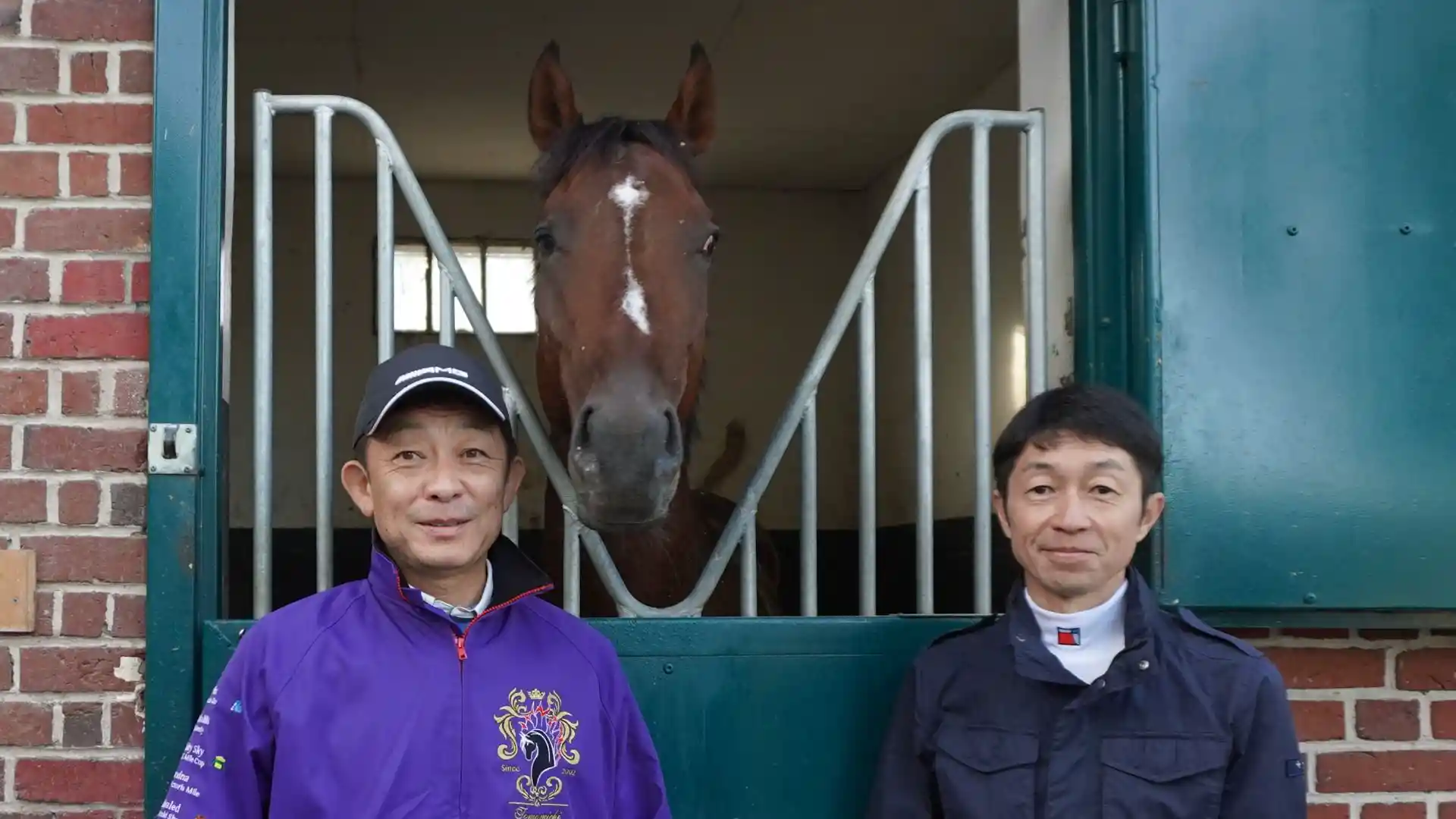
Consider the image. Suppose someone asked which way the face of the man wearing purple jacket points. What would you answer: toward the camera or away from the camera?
toward the camera

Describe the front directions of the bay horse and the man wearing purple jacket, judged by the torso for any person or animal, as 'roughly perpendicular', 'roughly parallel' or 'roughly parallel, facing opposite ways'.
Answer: roughly parallel

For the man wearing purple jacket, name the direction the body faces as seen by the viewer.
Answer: toward the camera

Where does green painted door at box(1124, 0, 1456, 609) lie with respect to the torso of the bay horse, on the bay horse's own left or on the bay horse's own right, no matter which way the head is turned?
on the bay horse's own left

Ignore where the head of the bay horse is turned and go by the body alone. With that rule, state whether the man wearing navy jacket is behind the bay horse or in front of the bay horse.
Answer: in front

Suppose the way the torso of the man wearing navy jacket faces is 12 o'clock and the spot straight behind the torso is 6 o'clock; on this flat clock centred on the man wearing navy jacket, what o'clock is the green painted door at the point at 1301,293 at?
The green painted door is roughly at 7 o'clock from the man wearing navy jacket.

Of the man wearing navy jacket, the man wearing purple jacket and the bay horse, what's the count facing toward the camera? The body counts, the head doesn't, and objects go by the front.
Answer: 3

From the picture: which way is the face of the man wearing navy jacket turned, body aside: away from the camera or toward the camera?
toward the camera

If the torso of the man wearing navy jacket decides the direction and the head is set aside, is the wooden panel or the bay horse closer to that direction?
the wooden panel

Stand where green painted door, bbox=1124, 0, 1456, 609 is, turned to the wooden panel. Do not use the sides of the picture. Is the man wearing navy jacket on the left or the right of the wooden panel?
left

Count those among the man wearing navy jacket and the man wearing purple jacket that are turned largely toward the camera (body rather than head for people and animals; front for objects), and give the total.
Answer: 2

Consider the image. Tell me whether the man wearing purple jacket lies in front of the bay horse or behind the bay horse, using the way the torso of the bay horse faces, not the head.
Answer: in front

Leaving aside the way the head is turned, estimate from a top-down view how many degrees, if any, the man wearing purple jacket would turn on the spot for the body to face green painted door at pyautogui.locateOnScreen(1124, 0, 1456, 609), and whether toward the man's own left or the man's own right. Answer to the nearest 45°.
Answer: approximately 90° to the man's own left

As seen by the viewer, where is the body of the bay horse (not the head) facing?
toward the camera
